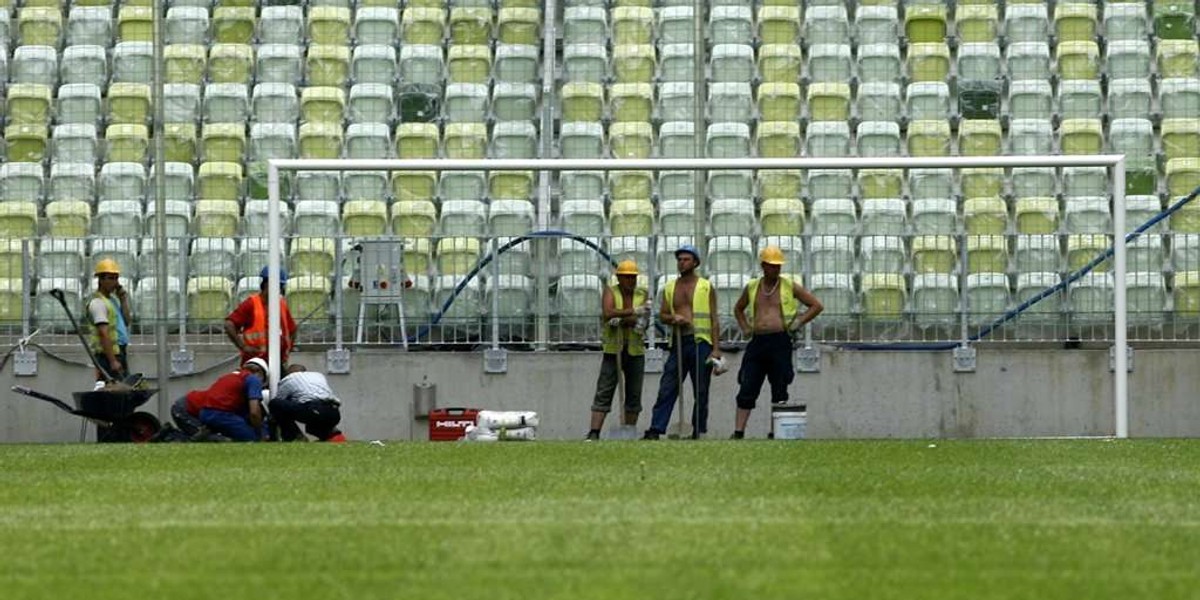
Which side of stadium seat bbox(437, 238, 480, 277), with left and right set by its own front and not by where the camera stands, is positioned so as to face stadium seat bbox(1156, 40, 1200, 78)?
left

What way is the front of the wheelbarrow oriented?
to the viewer's right

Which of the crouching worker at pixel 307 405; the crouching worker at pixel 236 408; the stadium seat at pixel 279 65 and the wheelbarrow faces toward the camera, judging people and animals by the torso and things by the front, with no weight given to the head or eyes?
the stadium seat

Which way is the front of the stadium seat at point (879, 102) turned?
toward the camera

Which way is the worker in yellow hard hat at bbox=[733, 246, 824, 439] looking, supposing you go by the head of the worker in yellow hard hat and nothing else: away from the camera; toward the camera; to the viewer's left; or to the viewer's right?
toward the camera

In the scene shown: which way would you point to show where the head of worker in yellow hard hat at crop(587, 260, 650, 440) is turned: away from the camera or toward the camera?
toward the camera

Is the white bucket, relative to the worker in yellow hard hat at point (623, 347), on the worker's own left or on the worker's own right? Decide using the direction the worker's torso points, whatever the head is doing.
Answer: on the worker's own left

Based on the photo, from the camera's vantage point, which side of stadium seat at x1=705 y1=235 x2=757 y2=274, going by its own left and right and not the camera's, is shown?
front

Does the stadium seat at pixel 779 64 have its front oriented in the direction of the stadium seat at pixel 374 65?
no

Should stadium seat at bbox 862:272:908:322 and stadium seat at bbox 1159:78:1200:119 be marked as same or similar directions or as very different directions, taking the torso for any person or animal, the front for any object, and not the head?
same or similar directions

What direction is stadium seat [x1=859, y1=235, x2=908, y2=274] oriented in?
toward the camera

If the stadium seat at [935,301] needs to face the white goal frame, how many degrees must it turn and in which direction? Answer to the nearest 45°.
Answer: approximately 45° to its right

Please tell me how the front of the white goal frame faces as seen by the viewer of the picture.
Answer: facing the viewer

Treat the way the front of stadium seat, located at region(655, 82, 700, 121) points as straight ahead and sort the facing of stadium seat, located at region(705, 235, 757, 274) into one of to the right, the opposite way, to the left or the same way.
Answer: the same way

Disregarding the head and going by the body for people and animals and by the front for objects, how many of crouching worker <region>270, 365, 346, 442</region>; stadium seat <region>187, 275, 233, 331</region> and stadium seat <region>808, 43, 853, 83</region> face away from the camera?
1

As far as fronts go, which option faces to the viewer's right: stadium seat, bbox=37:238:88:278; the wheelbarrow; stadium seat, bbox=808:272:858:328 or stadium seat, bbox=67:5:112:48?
the wheelbarrow
